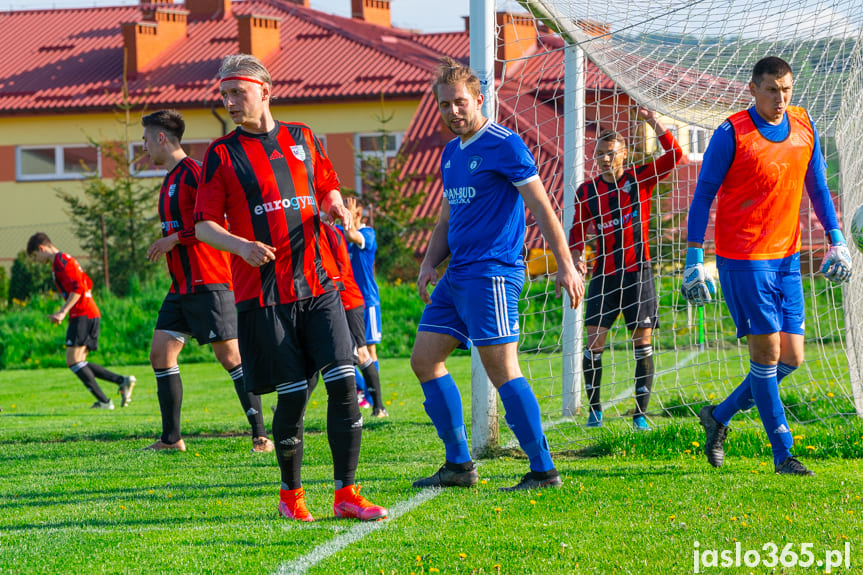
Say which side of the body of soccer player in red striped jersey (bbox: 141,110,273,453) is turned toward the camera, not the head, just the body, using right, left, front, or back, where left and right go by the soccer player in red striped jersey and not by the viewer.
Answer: left

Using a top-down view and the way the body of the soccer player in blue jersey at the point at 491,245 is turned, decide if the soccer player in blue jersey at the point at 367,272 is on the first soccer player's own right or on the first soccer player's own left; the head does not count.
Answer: on the first soccer player's own right

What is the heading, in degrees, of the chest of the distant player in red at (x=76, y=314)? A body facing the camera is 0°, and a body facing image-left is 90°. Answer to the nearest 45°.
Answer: approximately 90°

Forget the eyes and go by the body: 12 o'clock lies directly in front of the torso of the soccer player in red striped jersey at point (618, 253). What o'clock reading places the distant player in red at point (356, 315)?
The distant player in red is roughly at 3 o'clock from the soccer player in red striped jersey.

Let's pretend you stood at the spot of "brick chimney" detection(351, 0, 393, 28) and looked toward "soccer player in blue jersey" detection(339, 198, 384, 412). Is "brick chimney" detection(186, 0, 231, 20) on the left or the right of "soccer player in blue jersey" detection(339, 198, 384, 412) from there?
right

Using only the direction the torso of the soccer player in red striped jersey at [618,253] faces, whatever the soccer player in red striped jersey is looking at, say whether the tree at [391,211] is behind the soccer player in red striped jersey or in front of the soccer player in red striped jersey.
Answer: behind

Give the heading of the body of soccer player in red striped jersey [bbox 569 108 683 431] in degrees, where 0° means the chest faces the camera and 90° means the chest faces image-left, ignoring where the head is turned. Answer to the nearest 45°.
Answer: approximately 0°

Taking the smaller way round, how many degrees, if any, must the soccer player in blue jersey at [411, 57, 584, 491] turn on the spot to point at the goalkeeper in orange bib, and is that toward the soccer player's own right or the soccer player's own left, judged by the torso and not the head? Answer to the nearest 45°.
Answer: approximately 135° to the soccer player's own left
